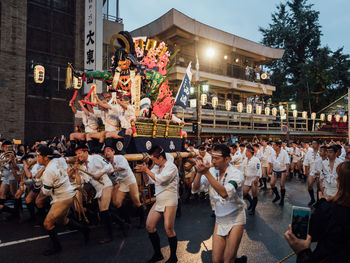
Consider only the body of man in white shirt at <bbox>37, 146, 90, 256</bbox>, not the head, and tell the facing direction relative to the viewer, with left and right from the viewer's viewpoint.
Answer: facing to the left of the viewer

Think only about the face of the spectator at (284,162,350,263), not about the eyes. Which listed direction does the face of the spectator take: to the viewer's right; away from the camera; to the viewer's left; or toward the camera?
away from the camera

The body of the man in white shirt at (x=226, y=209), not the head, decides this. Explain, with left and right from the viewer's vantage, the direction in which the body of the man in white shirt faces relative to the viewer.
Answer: facing the viewer and to the left of the viewer

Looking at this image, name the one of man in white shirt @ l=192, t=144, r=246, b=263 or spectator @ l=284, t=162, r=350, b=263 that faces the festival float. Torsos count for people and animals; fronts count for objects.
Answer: the spectator

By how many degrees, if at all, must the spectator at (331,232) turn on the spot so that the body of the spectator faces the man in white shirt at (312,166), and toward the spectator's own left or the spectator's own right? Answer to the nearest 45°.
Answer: approximately 45° to the spectator's own right

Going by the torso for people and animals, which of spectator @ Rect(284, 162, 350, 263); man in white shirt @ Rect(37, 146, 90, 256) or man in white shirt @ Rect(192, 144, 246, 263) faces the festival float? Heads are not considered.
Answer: the spectator

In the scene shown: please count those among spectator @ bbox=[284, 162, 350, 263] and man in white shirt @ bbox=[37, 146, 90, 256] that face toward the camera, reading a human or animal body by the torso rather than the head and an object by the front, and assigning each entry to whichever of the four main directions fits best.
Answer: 0

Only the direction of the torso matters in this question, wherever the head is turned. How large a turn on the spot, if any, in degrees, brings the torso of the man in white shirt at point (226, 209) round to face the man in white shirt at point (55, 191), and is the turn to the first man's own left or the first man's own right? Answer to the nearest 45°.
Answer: approximately 45° to the first man's own right

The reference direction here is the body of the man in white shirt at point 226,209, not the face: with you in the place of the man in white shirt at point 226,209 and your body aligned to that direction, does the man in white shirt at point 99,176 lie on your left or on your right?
on your right

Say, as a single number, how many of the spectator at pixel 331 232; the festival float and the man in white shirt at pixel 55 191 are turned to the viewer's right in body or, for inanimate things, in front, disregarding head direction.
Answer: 0

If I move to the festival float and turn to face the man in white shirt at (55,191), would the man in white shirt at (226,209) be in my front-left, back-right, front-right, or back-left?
front-left

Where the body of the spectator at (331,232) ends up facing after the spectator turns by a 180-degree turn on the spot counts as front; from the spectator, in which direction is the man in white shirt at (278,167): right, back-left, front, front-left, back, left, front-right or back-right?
back-left

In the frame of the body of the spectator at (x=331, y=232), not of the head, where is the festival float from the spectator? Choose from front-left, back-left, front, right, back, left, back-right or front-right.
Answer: front

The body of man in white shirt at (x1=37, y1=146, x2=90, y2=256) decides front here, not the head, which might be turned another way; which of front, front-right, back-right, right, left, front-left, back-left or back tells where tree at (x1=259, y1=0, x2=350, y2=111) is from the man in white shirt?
back-right

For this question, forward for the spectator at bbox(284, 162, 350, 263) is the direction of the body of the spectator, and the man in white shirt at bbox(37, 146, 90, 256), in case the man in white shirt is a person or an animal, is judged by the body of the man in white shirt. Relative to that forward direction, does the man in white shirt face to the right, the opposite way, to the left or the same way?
to the left

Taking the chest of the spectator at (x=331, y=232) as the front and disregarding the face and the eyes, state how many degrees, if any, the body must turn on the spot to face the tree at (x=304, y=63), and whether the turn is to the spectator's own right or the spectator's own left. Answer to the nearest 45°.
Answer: approximately 45° to the spectator's own right

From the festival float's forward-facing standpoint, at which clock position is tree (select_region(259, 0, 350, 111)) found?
The tree is roughly at 6 o'clock from the festival float.

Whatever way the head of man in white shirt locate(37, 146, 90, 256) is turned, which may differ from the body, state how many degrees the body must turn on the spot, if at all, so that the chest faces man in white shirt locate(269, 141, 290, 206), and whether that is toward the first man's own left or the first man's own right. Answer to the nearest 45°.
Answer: approximately 180°

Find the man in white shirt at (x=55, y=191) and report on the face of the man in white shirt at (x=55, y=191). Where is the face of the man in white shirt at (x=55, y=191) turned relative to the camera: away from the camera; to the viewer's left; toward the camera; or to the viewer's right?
to the viewer's left
